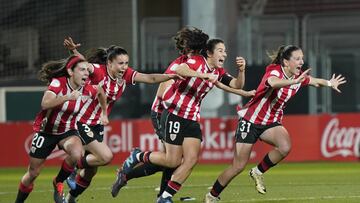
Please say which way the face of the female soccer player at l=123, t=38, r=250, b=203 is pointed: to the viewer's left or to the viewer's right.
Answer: to the viewer's right

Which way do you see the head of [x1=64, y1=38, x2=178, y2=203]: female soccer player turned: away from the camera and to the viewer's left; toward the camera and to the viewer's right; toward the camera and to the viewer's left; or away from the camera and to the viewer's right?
toward the camera and to the viewer's right

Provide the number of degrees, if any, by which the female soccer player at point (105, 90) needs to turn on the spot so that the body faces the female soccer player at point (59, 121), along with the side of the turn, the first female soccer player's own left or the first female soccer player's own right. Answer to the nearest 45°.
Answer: approximately 90° to the first female soccer player's own right

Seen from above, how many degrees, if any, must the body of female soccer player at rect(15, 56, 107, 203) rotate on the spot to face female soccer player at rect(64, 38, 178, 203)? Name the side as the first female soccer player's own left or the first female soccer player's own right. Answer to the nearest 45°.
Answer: approximately 90° to the first female soccer player's own left

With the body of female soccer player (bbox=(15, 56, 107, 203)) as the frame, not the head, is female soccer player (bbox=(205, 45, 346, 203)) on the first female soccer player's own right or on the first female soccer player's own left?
on the first female soccer player's own left

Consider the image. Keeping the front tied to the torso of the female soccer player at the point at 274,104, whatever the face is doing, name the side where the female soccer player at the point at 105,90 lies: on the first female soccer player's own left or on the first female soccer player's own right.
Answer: on the first female soccer player's own right

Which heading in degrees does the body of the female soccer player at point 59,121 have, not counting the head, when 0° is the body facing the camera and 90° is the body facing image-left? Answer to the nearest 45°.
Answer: approximately 315°
